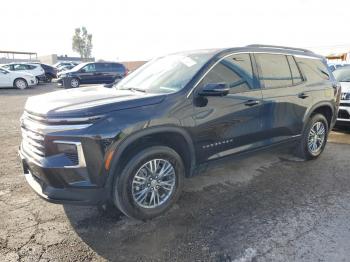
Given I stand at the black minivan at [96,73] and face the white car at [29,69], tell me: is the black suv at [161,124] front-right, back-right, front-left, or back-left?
back-left

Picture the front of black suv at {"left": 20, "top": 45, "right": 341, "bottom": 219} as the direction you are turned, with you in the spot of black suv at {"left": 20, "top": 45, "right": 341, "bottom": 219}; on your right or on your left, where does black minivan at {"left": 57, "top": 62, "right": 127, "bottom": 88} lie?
on your right

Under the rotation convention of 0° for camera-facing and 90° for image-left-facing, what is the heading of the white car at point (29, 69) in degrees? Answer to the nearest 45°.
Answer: approximately 270°

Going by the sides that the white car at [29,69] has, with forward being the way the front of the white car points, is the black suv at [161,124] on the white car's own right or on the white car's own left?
on the white car's own right

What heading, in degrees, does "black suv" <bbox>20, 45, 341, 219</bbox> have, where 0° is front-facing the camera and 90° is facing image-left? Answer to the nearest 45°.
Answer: approximately 45°
